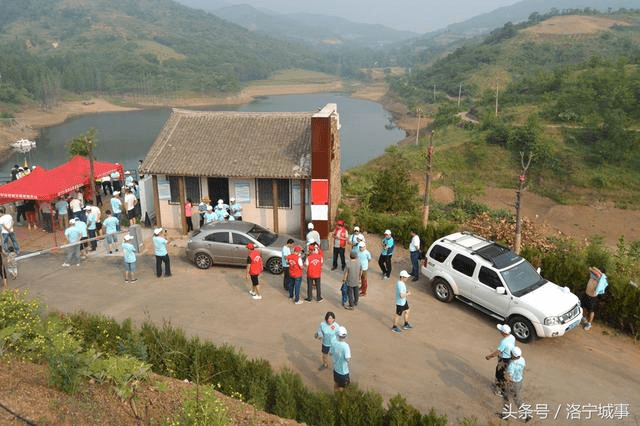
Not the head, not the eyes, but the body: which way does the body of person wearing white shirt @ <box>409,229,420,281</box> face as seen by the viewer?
to the viewer's left

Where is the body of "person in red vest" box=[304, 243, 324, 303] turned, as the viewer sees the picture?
away from the camera

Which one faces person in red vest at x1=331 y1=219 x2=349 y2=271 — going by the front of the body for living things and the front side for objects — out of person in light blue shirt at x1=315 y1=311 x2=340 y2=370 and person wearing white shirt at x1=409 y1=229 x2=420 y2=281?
the person wearing white shirt

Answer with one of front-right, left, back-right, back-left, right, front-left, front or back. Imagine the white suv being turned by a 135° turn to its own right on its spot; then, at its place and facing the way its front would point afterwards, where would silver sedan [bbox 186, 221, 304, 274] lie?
front
